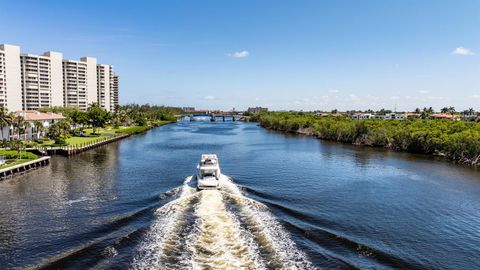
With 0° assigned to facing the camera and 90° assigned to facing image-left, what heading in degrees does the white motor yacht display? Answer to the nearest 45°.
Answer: approximately 180°
